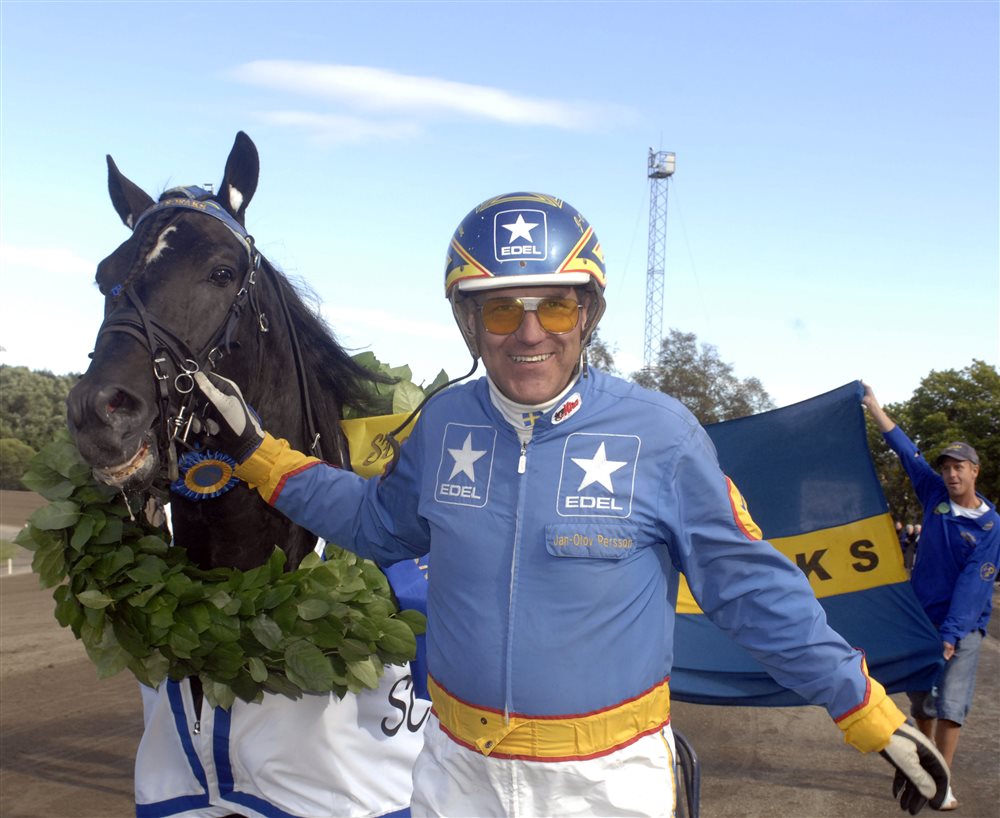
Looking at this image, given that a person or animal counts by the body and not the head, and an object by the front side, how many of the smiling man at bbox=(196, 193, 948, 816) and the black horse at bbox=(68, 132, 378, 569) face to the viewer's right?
0

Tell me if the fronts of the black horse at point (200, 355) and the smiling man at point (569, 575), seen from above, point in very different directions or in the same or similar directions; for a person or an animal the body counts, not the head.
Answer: same or similar directions

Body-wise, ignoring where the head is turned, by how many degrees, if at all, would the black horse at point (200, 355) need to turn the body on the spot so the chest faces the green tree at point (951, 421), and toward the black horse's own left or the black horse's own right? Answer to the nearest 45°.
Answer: approximately 180°

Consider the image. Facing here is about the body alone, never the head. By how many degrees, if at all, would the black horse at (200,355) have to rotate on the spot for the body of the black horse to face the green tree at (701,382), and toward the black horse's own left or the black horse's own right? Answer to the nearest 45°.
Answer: approximately 180°

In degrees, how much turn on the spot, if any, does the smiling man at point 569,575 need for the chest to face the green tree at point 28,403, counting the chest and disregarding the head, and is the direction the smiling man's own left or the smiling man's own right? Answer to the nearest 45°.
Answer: approximately 135° to the smiling man's own right

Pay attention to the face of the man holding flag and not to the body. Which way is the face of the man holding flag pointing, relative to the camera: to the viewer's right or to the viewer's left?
to the viewer's left

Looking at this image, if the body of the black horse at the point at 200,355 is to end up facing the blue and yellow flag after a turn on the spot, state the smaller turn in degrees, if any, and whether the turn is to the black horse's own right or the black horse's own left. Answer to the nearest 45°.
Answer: approximately 180°

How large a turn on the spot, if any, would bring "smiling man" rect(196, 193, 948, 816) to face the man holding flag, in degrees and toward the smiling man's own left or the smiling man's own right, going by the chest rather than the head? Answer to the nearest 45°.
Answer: approximately 135° to the smiling man's own left

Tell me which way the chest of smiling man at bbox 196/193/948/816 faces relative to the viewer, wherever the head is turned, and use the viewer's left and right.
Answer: facing the viewer

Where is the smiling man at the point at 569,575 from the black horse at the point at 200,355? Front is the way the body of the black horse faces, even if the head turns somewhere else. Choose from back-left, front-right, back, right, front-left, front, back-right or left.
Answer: left

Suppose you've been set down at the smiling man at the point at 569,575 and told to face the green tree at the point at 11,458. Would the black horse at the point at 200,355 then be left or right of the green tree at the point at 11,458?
left

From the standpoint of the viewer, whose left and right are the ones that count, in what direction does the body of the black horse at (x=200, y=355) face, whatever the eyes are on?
facing the viewer and to the left of the viewer

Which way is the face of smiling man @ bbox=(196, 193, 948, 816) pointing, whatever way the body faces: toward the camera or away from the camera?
toward the camera
